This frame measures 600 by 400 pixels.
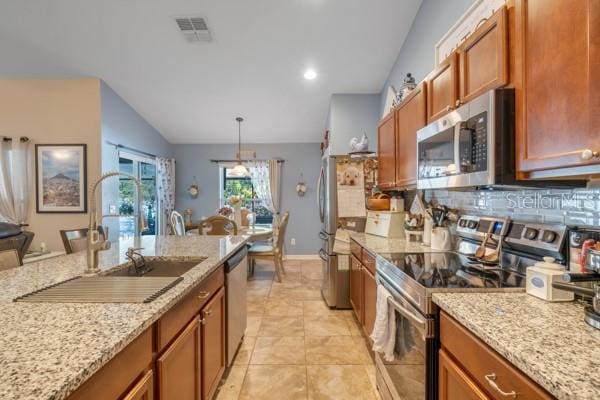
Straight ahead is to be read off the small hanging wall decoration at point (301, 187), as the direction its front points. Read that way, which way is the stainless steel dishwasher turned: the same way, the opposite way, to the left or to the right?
to the left

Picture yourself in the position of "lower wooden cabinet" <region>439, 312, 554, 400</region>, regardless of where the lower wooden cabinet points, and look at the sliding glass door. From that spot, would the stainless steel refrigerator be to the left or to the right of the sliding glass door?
right

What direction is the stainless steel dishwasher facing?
to the viewer's right

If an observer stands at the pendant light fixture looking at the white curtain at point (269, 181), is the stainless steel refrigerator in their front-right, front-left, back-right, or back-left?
back-right

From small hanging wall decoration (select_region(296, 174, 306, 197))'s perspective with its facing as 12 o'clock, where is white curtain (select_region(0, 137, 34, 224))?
The white curtain is roughly at 2 o'clock from the small hanging wall decoration.

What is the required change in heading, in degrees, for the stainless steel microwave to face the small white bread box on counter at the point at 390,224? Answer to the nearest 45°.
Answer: approximately 90° to its right

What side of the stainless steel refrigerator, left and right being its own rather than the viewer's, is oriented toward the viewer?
left

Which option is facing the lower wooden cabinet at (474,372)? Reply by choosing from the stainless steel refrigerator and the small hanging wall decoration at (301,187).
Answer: the small hanging wall decoration

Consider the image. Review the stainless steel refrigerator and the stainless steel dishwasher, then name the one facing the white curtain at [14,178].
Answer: the stainless steel refrigerator
